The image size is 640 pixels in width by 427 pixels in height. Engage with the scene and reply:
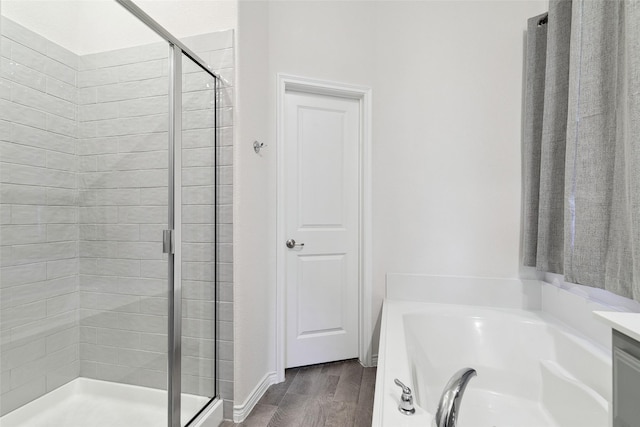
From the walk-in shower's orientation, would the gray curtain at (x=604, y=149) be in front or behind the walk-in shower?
in front

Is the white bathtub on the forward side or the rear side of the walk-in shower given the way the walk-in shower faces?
on the forward side

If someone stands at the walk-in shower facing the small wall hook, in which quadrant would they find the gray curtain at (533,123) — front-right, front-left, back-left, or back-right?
front-right

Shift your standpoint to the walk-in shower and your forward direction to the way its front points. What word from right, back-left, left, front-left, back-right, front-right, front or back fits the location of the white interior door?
front-left

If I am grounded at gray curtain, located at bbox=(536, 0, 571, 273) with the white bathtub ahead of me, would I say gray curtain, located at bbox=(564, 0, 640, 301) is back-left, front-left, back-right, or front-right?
front-left

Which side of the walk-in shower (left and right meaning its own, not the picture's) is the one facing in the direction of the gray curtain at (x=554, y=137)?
front

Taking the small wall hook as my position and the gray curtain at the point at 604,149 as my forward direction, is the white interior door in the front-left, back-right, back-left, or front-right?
front-left

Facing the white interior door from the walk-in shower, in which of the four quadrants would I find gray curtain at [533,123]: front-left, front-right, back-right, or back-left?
front-right

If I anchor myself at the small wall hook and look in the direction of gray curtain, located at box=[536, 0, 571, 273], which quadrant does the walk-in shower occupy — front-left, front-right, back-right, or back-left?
back-right

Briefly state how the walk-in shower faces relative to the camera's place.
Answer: facing the viewer and to the right of the viewer

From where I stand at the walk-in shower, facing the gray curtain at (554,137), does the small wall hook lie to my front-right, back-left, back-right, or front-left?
front-left

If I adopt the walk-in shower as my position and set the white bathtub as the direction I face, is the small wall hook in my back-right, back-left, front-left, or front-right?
front-left
